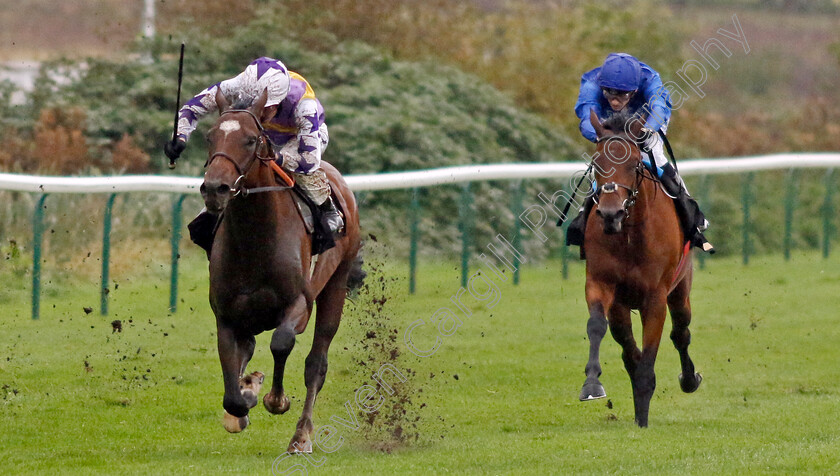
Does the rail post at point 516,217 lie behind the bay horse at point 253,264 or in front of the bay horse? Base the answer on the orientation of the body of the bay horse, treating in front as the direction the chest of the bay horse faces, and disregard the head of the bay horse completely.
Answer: behind

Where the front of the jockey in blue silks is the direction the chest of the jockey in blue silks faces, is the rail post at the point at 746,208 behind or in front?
behind

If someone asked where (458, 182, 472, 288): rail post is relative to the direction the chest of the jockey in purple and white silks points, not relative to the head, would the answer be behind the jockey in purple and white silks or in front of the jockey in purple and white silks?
behind

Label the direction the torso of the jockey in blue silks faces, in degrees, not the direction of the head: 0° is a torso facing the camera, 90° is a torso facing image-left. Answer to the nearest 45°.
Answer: approximately 0°

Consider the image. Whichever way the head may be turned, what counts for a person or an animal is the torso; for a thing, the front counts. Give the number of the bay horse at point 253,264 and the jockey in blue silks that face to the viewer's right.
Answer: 0

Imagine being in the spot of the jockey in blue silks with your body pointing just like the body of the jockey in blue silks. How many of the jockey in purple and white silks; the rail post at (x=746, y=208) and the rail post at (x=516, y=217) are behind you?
2

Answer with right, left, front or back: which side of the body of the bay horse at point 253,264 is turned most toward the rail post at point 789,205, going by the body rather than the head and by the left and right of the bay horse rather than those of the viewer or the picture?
back

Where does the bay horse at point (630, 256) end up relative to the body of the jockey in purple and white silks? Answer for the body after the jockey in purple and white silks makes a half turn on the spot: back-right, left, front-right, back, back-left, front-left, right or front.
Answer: front-right

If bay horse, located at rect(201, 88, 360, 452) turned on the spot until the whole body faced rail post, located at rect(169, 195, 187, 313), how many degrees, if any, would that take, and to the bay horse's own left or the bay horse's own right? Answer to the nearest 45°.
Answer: approximately 135° to the bay horse's own right

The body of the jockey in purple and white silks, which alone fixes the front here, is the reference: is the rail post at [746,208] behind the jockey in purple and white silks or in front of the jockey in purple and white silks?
behind

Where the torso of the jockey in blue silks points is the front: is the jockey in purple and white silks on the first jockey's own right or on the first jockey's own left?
on the first jockey's own right

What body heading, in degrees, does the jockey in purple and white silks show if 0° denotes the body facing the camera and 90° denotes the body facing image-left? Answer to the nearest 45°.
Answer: approximately 45°
